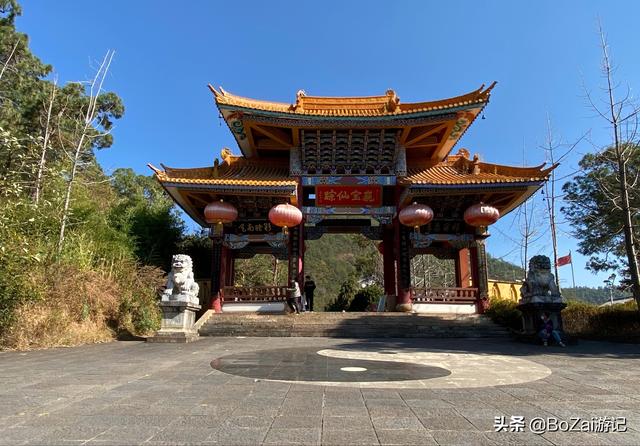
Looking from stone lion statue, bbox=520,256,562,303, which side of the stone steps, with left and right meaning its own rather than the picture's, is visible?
left

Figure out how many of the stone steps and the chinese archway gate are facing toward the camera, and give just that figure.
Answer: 2

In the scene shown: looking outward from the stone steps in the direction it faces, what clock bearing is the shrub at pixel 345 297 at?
The shrub is roughly at 6 o'clock from the stone steps.

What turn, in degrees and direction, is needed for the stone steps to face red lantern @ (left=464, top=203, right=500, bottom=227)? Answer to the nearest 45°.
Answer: approximately 90° to its left

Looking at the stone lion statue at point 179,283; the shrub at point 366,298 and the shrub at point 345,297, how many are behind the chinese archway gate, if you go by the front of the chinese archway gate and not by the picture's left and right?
2

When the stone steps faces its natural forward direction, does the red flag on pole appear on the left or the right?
on its left

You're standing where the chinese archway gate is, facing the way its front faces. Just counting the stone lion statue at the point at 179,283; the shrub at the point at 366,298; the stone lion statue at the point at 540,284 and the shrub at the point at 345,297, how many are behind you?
2

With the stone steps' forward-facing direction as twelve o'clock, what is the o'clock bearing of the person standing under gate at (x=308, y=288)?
The person standing under gate is roughly at 5 o'clock from the stone steps.

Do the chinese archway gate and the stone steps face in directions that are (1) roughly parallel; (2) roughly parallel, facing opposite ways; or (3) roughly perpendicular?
roughly parallel

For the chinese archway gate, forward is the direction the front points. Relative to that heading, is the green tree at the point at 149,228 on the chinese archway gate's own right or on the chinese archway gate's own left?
on the chinese archway gate's own right

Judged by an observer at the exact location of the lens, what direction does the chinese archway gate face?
facing the viewer

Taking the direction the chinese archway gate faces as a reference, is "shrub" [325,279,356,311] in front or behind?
behind

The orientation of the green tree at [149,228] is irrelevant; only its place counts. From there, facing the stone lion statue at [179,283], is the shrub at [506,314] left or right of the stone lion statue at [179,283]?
left
